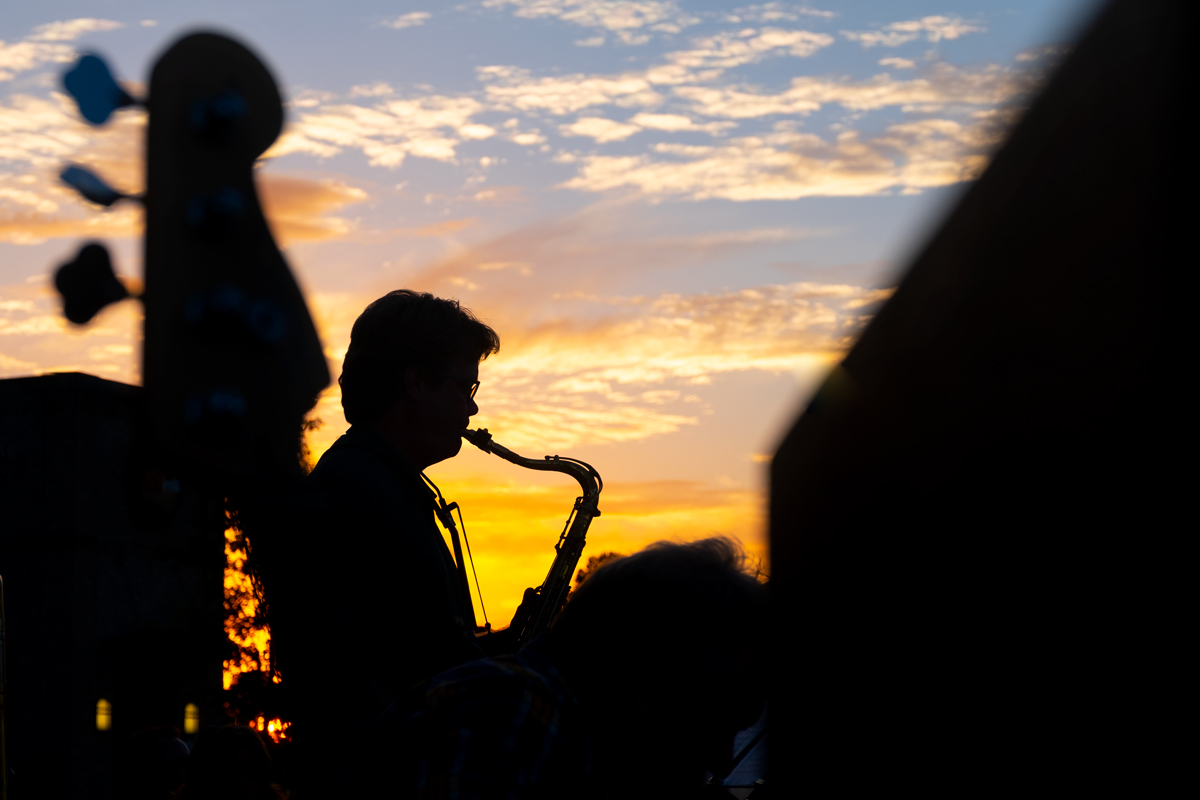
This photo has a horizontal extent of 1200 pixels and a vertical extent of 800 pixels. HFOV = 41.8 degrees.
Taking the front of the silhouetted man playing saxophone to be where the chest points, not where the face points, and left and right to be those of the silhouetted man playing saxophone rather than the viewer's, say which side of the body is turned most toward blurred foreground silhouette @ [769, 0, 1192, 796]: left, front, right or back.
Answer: right

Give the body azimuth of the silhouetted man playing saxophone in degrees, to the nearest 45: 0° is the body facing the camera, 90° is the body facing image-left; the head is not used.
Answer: approximately 270°

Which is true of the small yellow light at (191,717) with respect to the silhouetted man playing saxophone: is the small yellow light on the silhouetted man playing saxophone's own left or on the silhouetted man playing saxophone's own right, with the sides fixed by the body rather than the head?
on the silhouetted man playing saxophone's own left
